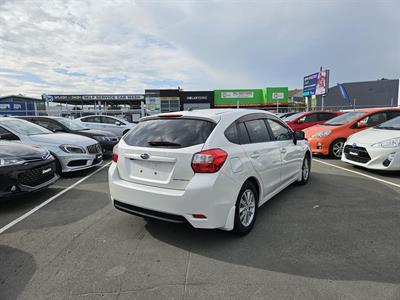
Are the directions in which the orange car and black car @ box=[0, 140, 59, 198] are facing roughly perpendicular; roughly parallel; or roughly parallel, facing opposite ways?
roughly parallel, facing opposite ways

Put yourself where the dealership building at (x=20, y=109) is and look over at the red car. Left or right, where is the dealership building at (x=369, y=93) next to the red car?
left

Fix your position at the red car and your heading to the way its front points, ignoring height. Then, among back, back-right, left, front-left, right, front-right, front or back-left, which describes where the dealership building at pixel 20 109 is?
front-right

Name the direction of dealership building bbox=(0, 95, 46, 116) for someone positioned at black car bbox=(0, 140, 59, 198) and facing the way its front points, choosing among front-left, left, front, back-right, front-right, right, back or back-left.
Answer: back-left

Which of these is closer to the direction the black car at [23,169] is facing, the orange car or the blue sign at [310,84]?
the orange car

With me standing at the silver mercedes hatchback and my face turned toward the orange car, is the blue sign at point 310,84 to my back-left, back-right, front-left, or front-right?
front-left

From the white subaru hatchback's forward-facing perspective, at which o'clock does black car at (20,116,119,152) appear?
The black car is roughly at 9 o'clock from the white subaru hatchback.

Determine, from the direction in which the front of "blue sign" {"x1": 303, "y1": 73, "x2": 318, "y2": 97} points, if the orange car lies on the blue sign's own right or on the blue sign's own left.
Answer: on the blue sign's own left

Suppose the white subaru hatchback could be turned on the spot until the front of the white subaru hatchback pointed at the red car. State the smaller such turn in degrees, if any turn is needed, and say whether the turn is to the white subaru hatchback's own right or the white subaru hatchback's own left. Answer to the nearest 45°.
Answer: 0° — it already faces it

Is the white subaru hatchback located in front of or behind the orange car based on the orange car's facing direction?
in front

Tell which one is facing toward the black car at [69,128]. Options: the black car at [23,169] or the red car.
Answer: the red car

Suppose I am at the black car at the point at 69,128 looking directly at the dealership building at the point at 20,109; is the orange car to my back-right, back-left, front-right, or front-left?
back-right

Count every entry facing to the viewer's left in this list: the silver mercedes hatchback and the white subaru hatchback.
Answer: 0

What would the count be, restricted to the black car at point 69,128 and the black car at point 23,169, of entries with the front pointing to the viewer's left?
0

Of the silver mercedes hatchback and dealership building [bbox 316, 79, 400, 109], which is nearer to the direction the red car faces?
the silver mercedes hatchback
